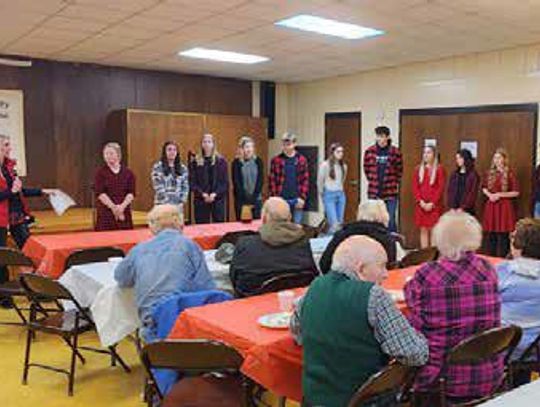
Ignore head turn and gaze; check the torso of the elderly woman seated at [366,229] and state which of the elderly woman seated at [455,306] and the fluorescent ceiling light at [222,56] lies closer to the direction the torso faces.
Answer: the fluorescent ceiling light

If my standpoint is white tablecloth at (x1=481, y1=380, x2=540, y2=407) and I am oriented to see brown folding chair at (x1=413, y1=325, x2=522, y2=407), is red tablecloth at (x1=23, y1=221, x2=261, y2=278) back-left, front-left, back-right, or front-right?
front-left

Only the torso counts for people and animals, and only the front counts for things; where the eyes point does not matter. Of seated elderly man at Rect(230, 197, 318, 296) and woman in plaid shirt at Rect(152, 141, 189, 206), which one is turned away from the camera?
the seated elderly man

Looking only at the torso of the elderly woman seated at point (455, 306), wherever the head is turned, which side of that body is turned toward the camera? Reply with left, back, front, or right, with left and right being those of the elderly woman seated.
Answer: back

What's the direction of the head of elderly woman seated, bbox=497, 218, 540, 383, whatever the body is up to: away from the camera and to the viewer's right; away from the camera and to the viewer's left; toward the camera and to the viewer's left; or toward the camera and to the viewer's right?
away from the camera and to the viewer's left

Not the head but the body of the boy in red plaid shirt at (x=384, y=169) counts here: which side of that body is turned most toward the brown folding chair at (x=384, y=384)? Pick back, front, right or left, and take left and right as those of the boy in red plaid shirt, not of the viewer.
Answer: front

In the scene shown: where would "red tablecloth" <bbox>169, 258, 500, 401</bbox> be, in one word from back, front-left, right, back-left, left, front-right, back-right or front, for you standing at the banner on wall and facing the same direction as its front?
front

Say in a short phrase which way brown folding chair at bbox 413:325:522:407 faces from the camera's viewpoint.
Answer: facing away from the viewer and to the left of the viewer

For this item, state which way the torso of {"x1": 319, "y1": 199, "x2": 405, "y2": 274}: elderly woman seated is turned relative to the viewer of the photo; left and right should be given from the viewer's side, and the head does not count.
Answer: facing away from the viewer

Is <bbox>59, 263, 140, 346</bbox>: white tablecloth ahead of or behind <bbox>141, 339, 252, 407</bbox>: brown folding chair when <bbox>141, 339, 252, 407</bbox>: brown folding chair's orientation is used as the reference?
ahead

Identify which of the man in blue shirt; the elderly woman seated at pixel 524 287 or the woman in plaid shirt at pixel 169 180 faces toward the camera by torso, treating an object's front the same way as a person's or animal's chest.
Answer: the woman in plaid shirt

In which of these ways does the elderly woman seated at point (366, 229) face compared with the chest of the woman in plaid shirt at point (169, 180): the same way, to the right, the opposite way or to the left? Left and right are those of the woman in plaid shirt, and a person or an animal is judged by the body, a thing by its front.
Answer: the opposite way

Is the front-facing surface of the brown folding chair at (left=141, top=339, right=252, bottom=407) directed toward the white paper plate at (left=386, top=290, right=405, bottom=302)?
no

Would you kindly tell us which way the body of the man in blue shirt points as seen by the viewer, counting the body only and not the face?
away from the camera

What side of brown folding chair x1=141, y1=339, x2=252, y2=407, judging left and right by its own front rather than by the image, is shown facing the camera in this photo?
back

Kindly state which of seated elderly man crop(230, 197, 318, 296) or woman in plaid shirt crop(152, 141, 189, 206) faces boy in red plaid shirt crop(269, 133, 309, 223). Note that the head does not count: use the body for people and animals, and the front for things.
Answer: the seated elderly man

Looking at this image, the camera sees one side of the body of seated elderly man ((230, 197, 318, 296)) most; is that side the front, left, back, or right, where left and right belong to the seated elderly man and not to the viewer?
back

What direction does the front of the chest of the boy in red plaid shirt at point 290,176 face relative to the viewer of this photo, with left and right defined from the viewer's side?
facing the viewer

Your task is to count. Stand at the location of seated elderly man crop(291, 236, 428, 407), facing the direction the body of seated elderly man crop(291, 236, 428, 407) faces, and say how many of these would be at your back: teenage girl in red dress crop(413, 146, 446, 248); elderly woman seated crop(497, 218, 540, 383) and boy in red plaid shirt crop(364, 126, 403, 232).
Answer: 0

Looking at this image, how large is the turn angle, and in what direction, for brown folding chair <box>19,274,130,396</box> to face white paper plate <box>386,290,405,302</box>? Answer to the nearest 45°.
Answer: approximately 90° to its right

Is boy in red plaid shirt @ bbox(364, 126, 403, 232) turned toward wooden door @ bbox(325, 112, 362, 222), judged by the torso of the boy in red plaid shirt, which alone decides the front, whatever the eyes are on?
no
